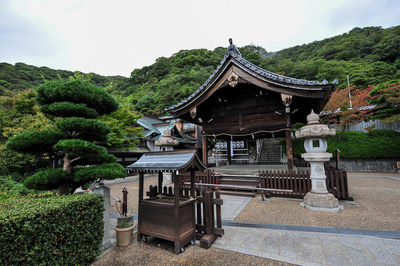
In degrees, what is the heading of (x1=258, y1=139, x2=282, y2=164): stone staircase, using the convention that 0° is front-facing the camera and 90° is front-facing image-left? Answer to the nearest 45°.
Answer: approximately 0°

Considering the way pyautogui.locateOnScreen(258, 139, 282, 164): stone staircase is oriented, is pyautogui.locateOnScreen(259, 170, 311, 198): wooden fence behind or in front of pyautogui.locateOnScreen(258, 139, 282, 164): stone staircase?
in front

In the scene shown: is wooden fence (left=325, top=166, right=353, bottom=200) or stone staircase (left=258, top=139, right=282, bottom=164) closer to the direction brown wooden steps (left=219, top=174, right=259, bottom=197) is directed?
the wooden fence

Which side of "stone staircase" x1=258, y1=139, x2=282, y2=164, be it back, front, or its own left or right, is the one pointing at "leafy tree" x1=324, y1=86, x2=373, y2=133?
left

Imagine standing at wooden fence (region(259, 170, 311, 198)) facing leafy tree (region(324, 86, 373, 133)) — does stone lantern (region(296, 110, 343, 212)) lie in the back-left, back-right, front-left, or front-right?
back-right

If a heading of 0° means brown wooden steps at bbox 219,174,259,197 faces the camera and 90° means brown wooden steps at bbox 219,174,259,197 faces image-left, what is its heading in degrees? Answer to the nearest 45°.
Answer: approximately 0°

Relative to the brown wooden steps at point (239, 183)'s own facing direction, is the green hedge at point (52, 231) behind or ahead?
ahead

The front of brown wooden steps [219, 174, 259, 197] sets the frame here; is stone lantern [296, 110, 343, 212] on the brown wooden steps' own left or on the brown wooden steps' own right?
on the brown wooden steps' own left

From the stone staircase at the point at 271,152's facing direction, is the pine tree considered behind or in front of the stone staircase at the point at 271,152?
in front
